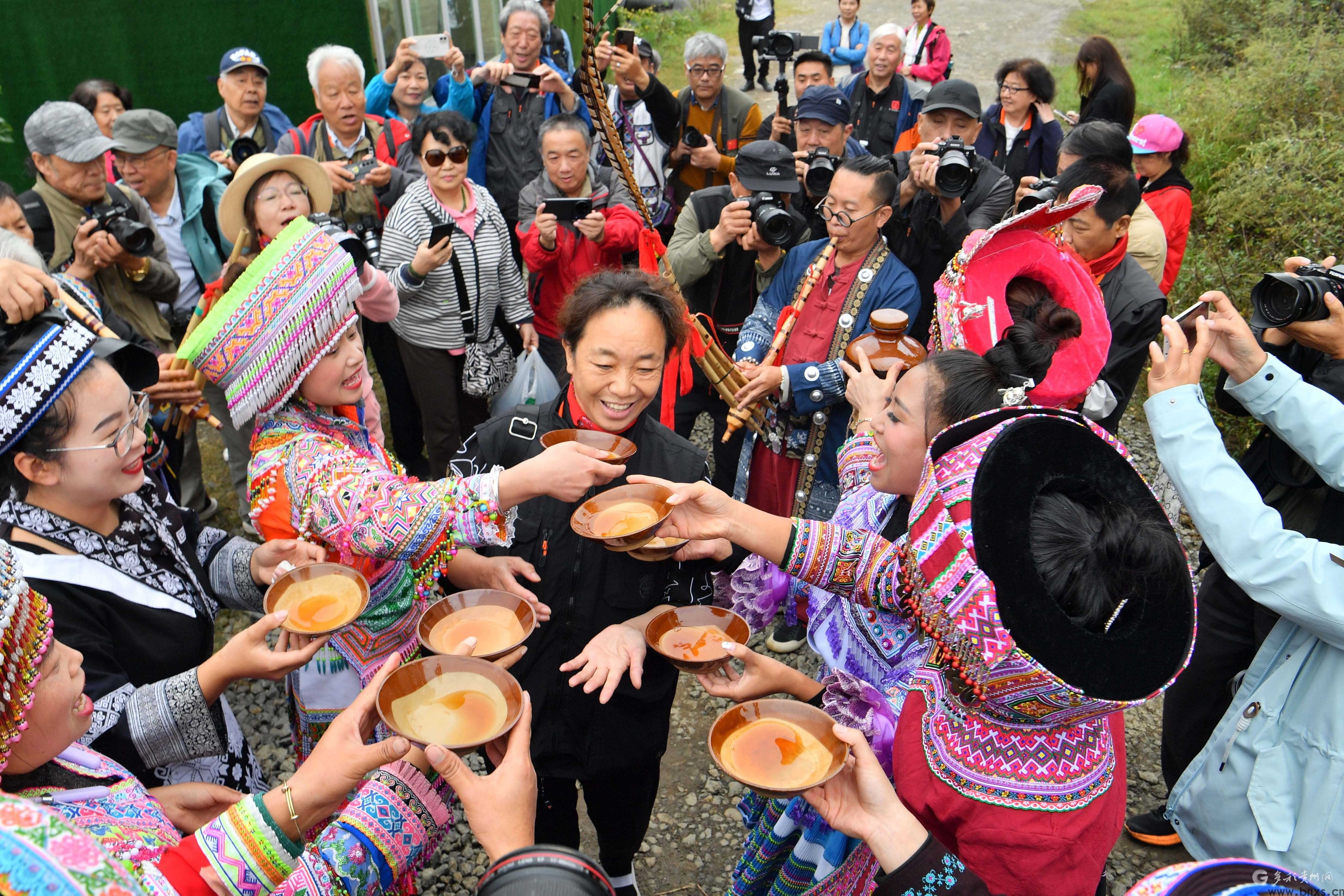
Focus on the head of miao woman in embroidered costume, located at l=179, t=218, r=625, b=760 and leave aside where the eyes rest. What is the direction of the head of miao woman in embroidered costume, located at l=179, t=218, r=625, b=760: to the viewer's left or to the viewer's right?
to the viewer's right

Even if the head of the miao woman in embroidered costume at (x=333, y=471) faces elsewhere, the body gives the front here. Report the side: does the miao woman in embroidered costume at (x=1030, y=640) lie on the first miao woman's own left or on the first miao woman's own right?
on the first miao woman's own right

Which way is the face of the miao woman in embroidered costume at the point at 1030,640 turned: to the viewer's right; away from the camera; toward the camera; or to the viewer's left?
to the viewer's left

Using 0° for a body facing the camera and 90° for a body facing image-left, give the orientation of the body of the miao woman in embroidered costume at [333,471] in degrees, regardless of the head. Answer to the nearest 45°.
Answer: approximately 270°
